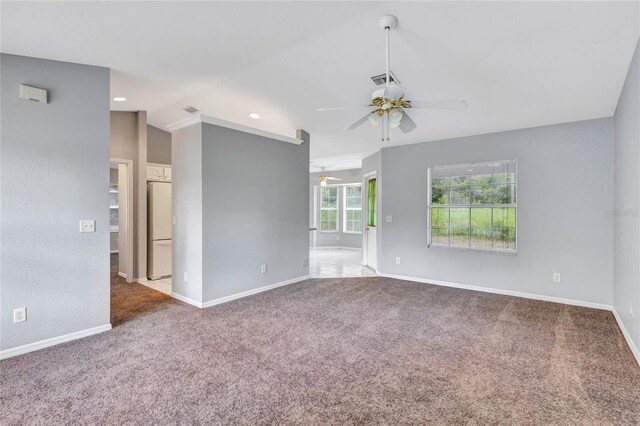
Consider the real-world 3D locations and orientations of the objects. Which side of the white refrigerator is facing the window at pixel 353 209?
left

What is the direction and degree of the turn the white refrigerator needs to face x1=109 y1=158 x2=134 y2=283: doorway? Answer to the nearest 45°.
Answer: approximately 135° to its right

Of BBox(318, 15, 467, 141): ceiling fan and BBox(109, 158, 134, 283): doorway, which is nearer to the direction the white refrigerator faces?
the ceiling fan

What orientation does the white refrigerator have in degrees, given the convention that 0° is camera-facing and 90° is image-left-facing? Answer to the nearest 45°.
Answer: approximately 315°

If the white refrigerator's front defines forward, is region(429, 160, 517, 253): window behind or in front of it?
in front

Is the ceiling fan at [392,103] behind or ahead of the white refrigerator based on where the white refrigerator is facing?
ahead

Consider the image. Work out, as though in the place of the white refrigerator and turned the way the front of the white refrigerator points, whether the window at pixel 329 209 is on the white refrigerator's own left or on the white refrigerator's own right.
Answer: on the white refrigerator's own left
